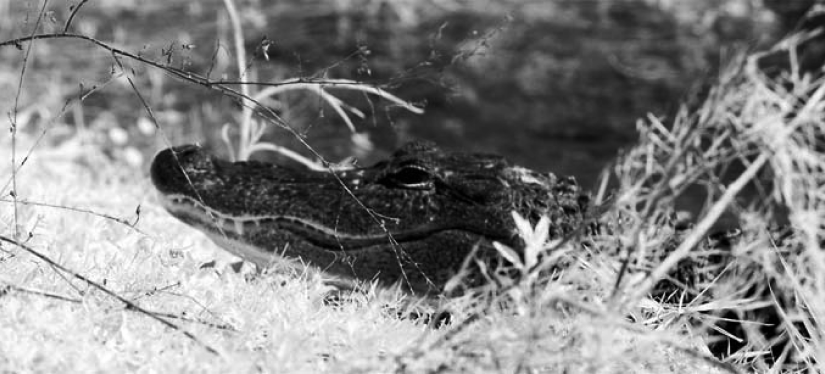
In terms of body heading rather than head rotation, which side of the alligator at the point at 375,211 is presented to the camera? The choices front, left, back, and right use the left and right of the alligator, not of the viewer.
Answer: left
